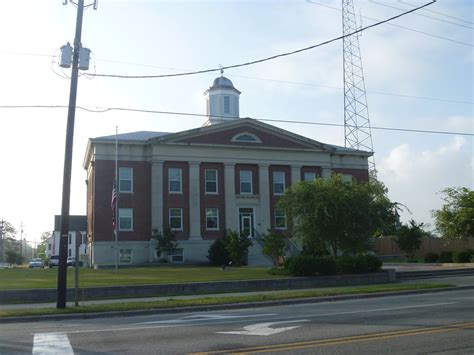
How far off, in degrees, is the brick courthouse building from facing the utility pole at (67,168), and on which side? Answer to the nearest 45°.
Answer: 0° — it already faces it

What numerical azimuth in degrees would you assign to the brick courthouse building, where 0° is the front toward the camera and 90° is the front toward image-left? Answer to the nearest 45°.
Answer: approximately 0°

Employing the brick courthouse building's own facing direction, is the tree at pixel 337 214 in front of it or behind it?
in front

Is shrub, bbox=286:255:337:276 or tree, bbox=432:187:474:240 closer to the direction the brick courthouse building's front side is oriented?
the shrub

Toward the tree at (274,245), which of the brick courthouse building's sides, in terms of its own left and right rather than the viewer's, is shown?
front

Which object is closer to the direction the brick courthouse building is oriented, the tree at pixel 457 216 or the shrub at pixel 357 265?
the shrub

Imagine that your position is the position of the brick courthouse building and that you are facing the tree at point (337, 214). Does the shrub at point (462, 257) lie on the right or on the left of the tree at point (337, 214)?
left

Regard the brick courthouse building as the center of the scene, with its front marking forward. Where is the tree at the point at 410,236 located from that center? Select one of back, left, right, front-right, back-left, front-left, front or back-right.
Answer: left

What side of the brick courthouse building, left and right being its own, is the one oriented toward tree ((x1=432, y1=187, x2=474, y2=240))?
left

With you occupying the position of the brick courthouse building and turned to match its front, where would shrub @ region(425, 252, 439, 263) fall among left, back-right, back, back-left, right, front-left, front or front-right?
left
